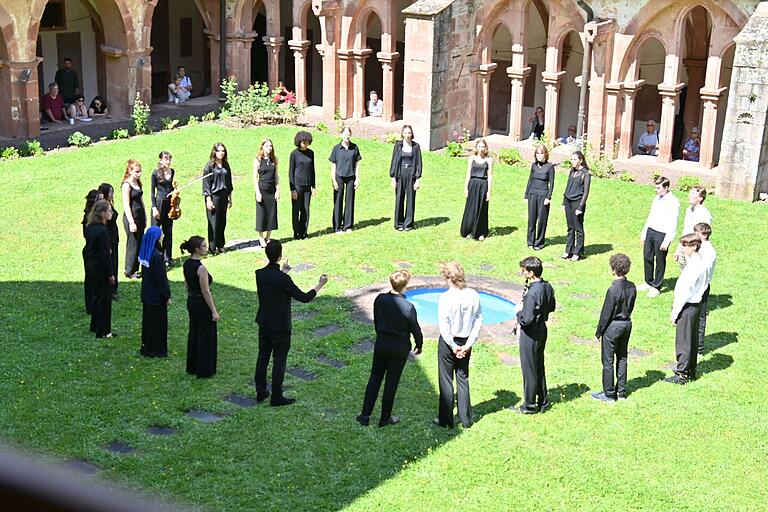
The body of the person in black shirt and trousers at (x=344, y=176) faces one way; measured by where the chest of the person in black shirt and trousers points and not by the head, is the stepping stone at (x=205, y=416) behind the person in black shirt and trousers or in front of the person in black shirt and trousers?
in front

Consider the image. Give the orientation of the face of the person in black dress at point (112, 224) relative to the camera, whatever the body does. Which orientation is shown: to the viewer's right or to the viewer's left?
to the viewer's right

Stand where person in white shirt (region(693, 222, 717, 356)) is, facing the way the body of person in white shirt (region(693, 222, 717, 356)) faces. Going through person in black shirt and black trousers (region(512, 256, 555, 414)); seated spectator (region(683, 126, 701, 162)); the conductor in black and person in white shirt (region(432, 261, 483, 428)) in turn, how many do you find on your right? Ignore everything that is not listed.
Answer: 1

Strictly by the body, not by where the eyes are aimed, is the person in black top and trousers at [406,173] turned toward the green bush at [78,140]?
no

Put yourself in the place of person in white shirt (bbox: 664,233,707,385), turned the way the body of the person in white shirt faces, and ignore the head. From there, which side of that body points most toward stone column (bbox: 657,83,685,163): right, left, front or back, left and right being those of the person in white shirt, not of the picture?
right

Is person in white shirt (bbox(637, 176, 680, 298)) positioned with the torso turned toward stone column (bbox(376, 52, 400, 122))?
no

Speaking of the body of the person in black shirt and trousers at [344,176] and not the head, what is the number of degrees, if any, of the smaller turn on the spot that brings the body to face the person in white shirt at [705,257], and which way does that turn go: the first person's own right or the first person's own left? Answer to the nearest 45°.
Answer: approximately 45° to the first person's own left

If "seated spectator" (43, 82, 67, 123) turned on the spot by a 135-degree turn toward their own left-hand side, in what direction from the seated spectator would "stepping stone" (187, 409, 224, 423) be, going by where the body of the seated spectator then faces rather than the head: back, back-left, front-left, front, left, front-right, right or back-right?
back

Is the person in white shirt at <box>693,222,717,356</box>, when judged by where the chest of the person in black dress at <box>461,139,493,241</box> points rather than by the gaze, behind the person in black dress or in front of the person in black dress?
in front

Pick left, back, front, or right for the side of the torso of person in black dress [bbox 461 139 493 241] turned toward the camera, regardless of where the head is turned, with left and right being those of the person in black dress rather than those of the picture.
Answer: front

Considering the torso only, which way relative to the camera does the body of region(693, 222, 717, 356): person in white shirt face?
to the viewer's left

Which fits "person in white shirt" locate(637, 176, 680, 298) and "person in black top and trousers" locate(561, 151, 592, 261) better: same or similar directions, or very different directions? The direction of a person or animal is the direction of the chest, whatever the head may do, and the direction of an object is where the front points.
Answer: same or similar directions

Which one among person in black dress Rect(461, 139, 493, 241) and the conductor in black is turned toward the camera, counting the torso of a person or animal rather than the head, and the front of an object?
the person in black dress

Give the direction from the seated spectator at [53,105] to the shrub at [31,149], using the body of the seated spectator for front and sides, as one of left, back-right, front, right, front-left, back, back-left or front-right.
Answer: front-right

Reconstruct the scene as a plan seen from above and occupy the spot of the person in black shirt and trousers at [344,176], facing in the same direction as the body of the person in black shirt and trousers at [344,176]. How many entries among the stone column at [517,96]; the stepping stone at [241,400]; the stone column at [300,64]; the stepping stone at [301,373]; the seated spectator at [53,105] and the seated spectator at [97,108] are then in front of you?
2

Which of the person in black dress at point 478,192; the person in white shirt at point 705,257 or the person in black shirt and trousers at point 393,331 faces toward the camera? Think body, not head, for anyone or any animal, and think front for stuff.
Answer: the person in black dress

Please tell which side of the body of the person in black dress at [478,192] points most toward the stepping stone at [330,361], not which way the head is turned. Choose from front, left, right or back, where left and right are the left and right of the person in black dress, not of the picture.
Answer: front

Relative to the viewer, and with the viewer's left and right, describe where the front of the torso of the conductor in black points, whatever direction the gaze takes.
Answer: facing away from the viewer and to the right of the viewer

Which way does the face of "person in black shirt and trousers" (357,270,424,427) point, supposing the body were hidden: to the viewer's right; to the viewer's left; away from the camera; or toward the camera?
away from the camera

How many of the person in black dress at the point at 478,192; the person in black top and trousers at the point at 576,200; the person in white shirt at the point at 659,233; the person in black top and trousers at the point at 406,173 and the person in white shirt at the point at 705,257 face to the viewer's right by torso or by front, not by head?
0

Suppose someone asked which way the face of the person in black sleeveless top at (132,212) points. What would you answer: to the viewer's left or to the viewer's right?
to the viewer's right

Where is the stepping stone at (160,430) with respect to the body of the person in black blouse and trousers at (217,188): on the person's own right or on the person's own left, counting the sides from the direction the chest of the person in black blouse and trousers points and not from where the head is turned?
on the person's own right

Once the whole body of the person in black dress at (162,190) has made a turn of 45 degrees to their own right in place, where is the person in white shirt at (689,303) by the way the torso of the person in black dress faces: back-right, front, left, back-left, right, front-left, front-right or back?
front-left

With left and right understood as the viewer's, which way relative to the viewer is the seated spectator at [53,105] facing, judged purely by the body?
facing the viewer and to the right of the viewer
